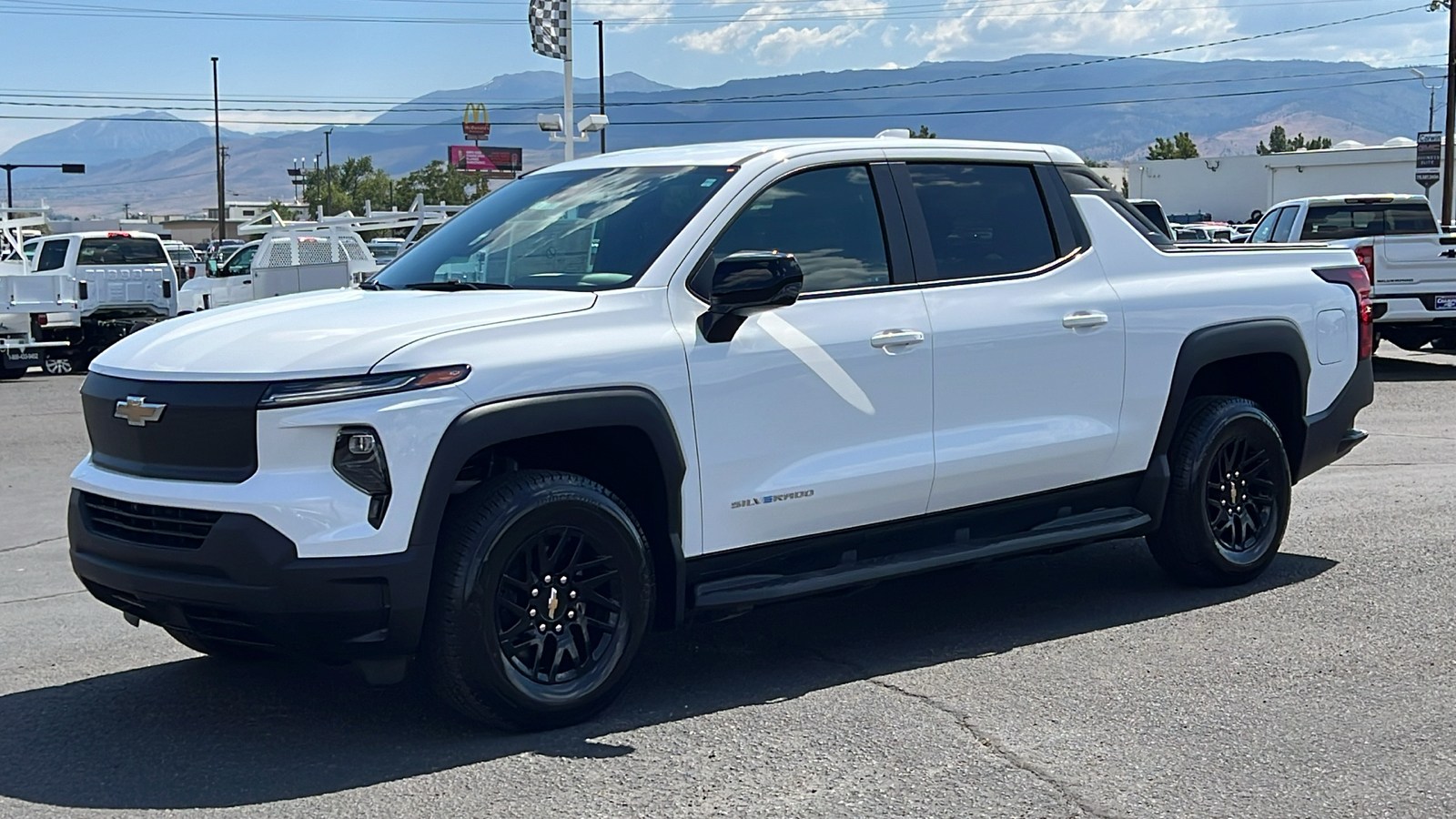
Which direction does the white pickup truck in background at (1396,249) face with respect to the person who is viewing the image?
facing away from the viewer and to the left of the viewer

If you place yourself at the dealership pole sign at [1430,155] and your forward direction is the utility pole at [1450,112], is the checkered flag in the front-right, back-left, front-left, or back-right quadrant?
back-left

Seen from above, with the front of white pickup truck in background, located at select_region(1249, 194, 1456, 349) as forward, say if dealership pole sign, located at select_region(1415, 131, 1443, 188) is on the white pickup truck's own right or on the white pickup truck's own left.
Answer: on the white pickup truck's own right

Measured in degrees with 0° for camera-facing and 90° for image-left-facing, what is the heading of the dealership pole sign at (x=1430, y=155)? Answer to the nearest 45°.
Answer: approximately 0°

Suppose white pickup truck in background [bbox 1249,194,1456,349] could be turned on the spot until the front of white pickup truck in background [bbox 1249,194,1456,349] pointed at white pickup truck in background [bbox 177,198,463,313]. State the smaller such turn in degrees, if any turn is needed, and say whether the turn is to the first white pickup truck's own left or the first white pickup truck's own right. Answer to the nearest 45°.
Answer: approximately 45° to the first white pickup truck's own left

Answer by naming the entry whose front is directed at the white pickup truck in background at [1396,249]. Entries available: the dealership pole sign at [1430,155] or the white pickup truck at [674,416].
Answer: the dealership pole sign

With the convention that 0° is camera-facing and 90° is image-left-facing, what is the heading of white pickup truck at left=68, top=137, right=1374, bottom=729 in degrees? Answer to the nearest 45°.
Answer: approximately 45°

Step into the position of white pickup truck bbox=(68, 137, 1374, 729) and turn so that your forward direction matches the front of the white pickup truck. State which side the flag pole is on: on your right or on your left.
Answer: on your right

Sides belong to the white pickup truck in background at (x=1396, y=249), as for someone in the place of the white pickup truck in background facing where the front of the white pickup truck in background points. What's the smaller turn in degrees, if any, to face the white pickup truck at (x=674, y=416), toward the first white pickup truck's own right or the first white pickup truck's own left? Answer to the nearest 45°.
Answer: approximately 135° to the first white pickup truck's own left

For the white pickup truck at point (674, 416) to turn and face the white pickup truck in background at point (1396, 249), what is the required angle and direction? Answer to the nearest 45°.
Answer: approximately 180°
